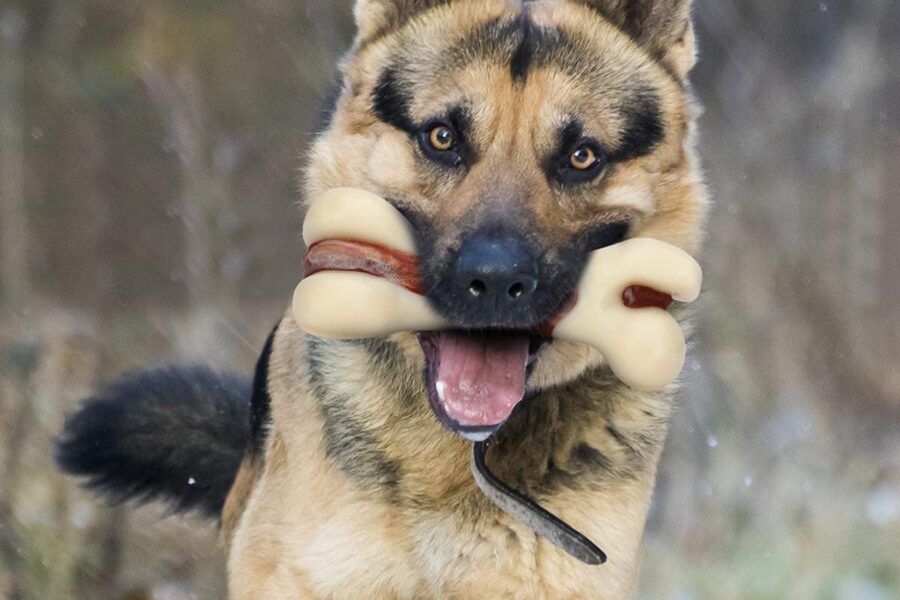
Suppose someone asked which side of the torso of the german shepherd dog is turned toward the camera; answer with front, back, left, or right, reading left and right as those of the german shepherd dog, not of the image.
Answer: front
